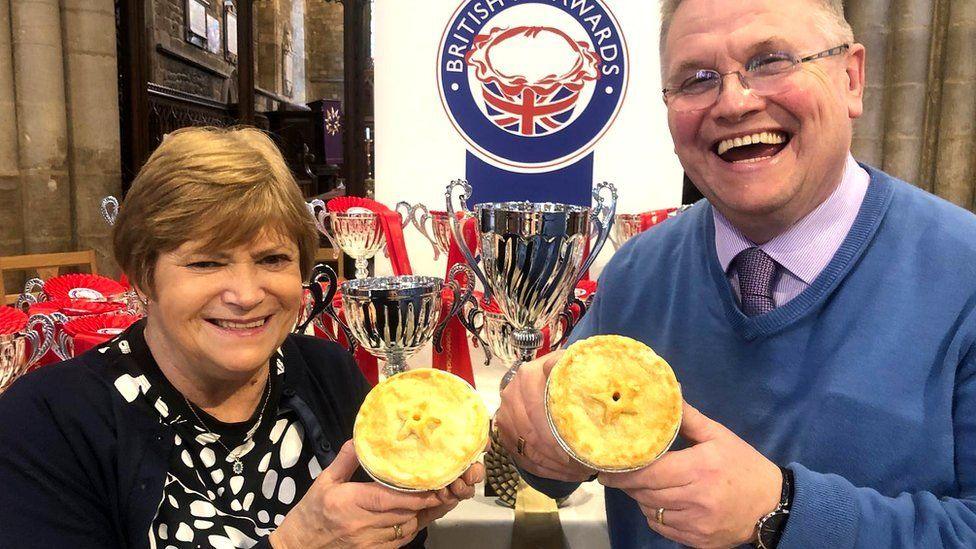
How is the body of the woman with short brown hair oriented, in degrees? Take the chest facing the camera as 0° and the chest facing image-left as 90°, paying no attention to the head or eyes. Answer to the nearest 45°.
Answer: approximately 315°

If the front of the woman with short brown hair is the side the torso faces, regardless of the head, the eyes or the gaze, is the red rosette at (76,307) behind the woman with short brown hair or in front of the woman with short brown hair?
behind

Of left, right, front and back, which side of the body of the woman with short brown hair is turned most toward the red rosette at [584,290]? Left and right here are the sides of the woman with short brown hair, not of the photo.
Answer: left

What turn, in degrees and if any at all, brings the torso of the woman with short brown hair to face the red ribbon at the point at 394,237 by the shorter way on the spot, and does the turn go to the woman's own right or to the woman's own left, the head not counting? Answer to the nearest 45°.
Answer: approximately 90° to the woman's own left

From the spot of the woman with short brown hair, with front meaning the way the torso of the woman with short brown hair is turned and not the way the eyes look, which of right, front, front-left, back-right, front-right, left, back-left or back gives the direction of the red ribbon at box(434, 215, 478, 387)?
left

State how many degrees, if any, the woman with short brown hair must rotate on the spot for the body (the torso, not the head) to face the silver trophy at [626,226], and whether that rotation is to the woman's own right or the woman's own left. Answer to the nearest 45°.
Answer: approximately 90° to the woman's own left

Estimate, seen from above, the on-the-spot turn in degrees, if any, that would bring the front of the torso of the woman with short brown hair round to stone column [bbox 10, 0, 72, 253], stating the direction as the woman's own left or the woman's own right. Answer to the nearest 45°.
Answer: approximately 135° to the woman's own left

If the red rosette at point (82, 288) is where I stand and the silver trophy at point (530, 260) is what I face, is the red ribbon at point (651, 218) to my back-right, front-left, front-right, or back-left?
front-left
